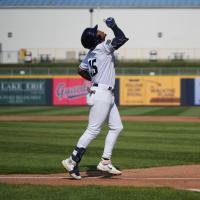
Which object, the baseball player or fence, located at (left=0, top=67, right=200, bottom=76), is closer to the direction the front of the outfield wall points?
the baseball player

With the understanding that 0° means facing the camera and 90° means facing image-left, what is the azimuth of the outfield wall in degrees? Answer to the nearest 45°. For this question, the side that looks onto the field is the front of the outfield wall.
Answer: approximately 0°

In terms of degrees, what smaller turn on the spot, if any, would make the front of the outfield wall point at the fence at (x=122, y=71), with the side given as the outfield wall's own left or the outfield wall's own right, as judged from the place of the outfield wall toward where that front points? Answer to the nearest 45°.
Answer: approximately 180°

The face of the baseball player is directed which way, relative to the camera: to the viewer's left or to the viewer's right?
to the viewer's right

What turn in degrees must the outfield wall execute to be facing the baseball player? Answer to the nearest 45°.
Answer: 0° — it already faces them
